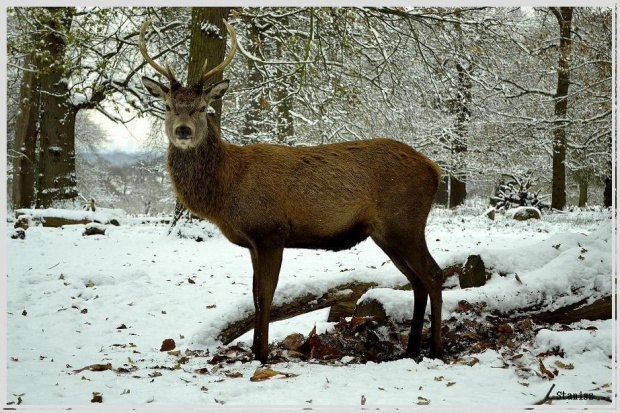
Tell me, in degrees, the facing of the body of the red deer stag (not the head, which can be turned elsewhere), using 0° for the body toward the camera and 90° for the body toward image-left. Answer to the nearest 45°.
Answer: approximately 90°

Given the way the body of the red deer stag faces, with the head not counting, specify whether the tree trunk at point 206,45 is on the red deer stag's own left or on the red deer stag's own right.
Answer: on the red deer stag's own right

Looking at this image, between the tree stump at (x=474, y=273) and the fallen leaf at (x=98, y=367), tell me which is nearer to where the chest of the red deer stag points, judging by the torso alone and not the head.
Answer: the fallen leaf

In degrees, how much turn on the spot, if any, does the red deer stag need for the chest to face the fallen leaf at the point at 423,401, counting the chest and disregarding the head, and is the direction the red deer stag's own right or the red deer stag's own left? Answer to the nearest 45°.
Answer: approximately 135° to the red deer stag's own left

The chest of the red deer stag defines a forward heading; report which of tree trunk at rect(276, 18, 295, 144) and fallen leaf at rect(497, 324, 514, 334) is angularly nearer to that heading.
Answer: the tree trunk

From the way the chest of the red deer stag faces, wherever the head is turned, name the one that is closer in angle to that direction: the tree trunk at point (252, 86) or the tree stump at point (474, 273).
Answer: the tree trunk

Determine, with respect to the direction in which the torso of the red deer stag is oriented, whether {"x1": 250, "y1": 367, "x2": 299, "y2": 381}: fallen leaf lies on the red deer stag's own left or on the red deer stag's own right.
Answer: on the red deer stag's own left

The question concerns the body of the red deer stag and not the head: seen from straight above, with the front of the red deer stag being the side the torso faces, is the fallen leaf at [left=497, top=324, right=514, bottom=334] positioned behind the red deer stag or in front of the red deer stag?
behind

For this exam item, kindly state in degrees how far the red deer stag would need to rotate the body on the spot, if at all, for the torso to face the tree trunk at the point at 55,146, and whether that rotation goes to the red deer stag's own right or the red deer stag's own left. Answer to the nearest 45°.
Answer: approximately 45° to the red deer stag's own right

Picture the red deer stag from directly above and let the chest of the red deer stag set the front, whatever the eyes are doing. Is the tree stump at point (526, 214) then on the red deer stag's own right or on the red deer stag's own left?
on the red deer stag's own right

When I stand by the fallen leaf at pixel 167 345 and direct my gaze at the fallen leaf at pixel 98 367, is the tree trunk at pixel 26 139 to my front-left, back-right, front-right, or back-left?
back-right

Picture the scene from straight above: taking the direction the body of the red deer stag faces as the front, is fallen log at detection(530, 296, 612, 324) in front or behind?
behind
